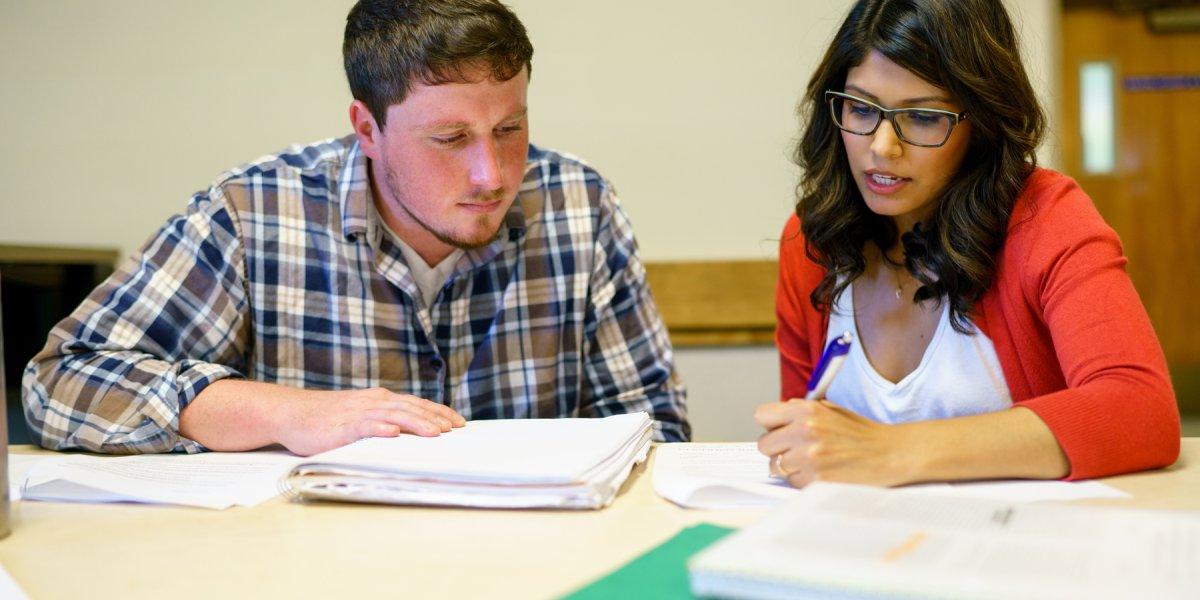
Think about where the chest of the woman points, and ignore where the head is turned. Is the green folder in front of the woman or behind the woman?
in front

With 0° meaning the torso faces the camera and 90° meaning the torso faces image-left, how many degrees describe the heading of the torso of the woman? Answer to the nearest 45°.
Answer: approximately 45°

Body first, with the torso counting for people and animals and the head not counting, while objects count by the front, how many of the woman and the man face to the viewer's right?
0

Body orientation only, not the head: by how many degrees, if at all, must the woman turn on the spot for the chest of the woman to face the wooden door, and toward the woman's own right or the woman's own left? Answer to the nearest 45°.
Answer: approximately 135° to the woman's own right

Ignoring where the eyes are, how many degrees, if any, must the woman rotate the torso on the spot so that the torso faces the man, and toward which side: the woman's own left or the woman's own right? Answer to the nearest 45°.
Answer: approximately 45° to the woman's own right

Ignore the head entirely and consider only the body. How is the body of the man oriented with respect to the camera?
toward the camera

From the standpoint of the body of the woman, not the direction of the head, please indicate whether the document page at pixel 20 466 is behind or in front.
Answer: in front

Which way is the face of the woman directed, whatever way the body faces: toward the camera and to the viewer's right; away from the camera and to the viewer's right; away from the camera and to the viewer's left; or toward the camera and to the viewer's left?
toward the camera and to the viewer's left
